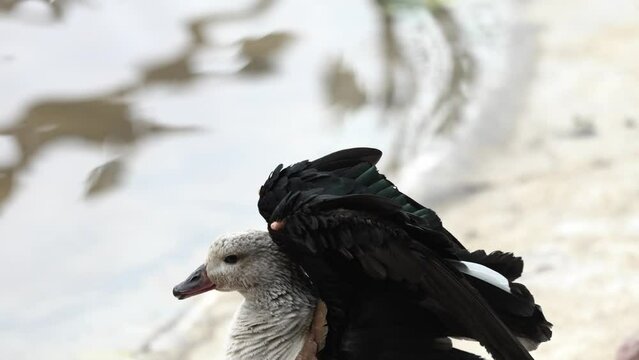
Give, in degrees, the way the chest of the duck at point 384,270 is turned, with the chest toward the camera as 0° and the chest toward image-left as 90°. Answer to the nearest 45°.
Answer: approximately 90°

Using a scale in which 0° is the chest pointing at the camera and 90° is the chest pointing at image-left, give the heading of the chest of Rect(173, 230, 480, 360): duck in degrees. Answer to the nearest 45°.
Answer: approximately 90°

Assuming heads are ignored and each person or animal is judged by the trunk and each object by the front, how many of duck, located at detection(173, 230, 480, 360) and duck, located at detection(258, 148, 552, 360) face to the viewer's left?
2

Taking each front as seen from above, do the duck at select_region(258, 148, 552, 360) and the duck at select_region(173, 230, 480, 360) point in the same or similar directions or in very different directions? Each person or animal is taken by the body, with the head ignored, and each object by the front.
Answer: same or similar directions
